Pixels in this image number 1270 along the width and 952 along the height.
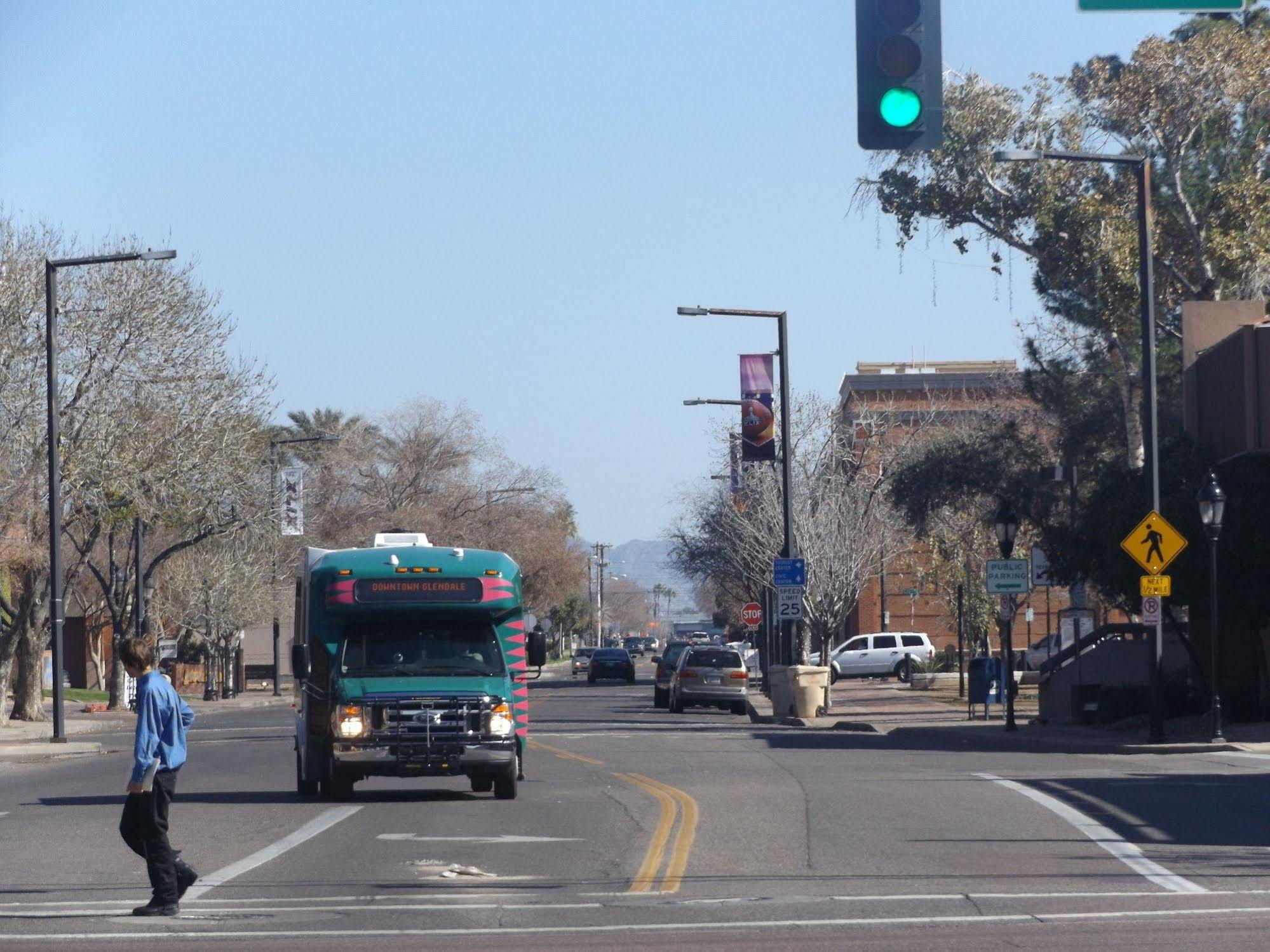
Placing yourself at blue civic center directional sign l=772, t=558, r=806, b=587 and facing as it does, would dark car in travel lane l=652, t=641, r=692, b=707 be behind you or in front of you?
behind

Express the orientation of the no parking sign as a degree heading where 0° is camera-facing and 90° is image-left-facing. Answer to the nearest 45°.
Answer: approximately 0°

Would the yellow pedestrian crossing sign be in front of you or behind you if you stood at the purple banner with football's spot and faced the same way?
in front

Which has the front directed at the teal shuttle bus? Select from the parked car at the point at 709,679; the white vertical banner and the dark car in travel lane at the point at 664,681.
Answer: the white vertical banner

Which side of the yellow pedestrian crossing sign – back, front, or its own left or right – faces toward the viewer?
front

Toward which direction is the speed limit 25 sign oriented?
toward the camera

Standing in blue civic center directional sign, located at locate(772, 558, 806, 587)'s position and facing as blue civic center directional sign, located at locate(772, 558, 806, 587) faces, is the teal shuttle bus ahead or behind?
ahead

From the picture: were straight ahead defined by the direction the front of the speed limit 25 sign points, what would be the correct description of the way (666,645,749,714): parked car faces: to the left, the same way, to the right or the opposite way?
the opposite way

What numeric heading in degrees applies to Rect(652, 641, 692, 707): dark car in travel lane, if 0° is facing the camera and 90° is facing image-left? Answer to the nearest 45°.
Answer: approximately 180°

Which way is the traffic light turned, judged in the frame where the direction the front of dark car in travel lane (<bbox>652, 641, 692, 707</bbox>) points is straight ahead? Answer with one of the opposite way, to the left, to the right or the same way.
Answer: the opposite way

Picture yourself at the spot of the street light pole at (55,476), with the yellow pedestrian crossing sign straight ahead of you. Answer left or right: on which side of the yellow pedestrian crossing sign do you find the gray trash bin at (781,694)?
left

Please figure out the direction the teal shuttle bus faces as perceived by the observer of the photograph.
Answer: facing the viewer

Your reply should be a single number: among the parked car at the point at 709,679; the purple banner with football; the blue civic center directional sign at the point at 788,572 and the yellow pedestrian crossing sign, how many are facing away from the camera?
1

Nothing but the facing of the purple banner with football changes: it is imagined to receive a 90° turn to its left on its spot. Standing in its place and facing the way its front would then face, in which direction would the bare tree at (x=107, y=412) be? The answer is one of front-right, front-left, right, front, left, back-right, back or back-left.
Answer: back
